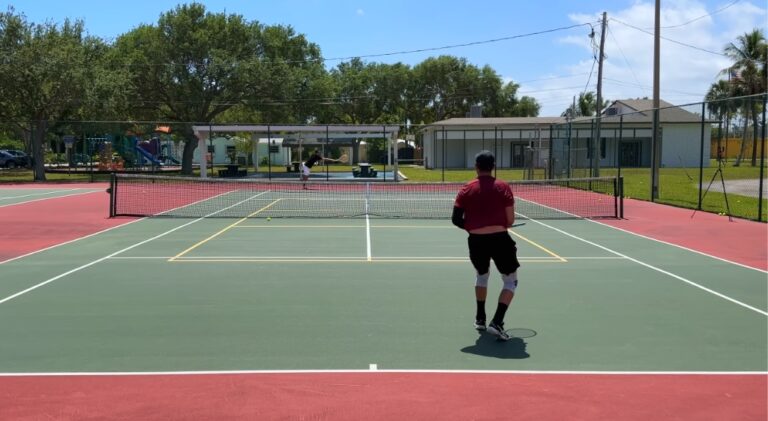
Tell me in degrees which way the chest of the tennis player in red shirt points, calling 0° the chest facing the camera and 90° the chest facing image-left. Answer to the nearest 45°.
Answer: approximately 180°

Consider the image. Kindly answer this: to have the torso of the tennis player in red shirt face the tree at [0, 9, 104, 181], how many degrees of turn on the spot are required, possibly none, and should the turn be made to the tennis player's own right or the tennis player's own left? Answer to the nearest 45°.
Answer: approximately 45° to the tennis player's own left

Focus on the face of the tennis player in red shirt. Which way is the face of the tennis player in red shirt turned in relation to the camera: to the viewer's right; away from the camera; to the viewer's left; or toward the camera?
away from the camera

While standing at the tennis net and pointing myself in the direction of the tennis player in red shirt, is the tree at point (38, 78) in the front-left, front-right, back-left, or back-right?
back-right

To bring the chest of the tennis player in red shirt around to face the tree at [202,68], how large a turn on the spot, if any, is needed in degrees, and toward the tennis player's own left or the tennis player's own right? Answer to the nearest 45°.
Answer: approximately 45° to the tennis player's own left
